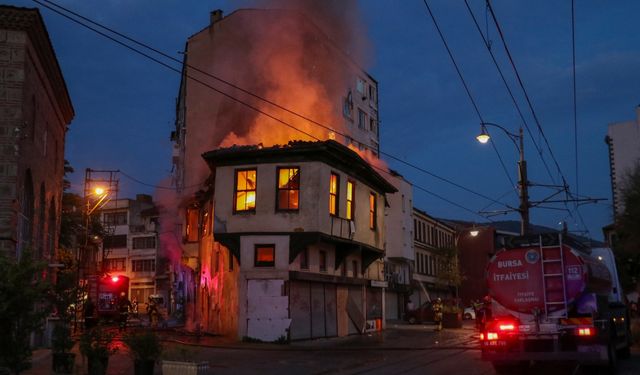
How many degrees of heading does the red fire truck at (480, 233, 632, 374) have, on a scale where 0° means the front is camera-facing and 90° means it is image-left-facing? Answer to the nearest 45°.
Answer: approximately 180°

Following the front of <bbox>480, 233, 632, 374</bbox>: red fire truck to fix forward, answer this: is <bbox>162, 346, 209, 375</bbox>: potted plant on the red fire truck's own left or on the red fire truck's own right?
on the red fire truck's own left

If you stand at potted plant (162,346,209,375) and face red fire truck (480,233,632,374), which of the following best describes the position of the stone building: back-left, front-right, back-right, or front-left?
back-left

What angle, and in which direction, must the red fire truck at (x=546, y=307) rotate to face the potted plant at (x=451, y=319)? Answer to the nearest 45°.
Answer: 0° — it already faces it

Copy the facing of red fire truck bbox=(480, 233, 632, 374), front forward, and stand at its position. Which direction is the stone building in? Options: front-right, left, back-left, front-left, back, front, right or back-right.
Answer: left

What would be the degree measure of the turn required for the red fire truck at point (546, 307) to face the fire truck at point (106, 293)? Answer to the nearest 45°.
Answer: approximately 45° to its left

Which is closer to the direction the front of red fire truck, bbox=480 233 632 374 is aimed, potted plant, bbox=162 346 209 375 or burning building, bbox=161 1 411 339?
the burning building

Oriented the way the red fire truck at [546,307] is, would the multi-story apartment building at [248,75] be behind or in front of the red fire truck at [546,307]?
in front

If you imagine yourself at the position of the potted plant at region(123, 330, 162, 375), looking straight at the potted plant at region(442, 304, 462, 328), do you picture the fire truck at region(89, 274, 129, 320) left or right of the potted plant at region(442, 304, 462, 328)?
left

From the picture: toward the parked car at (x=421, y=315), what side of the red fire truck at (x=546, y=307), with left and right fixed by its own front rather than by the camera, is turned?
front

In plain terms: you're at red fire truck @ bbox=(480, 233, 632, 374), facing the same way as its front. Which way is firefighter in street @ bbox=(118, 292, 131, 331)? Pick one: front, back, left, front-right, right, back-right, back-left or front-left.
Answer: front-left

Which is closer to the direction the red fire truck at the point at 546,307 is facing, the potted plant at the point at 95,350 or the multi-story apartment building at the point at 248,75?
the multi-story apartment building

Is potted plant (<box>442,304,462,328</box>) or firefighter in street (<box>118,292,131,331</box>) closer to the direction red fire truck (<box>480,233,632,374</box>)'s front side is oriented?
the potted plant
